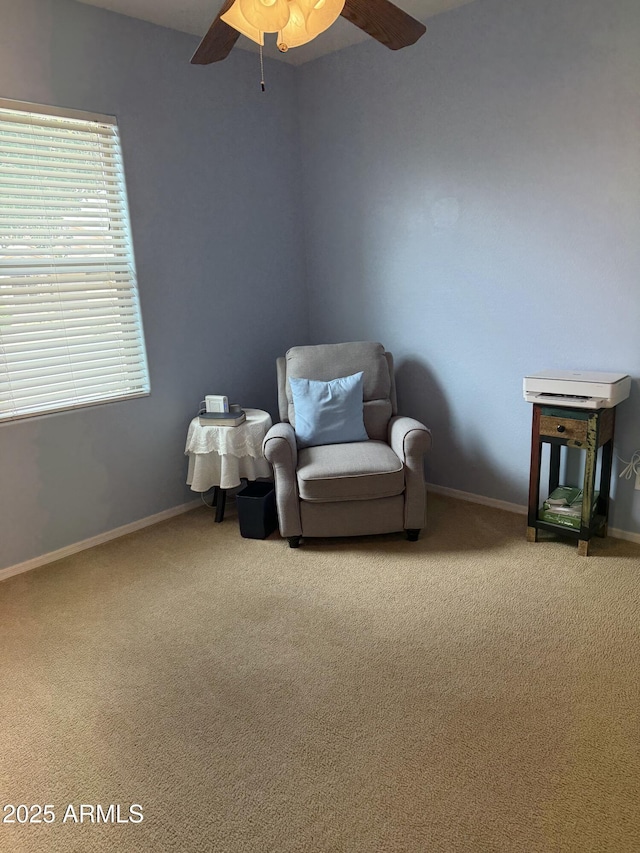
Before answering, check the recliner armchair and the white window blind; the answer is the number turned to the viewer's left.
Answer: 0

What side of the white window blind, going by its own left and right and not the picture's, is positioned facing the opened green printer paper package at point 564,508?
front

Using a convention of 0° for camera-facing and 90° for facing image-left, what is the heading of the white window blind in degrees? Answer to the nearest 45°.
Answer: approximately 315°

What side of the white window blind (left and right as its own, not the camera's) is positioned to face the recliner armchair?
front

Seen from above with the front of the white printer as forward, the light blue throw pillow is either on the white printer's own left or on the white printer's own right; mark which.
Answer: on the white printer's own right

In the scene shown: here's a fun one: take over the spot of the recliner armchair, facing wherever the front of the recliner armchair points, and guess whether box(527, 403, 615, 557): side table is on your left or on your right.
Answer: on your left

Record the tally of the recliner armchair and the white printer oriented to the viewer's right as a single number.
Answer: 0

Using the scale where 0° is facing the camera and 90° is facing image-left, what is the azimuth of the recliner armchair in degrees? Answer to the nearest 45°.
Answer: approximately 0°

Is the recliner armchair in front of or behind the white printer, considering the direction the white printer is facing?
in front

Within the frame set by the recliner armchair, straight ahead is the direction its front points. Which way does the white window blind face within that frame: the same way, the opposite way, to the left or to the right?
to the left

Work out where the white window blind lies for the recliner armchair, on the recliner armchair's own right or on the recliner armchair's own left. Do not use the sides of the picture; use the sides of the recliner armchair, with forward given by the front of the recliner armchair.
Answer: on the recliner armchair's own right

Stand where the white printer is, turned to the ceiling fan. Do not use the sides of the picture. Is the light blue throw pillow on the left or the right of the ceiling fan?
right

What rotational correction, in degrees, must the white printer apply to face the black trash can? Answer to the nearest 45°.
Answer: approximately 45° to its right
